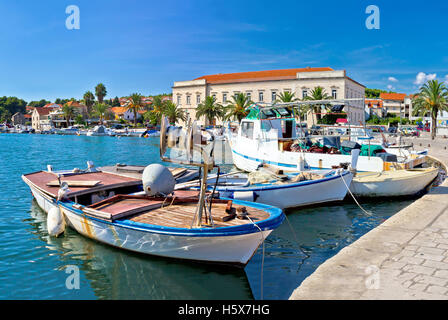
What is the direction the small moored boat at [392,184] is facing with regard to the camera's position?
facing to the right of the viewer

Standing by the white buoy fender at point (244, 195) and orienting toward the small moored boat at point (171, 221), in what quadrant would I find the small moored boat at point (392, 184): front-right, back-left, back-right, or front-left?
back-left
